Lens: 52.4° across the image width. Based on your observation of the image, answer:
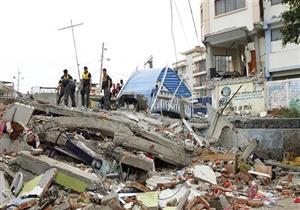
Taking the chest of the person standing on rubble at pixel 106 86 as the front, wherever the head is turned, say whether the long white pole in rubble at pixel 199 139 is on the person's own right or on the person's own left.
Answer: on the person's own left

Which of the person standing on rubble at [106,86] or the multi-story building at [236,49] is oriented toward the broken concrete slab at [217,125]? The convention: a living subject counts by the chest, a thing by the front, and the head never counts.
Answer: the multi-story building

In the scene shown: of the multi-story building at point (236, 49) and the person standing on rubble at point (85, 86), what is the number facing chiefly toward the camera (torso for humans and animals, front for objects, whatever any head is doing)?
2

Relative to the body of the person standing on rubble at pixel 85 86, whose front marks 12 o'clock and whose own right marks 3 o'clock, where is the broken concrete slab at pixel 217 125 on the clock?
The broken concrete slab is roughly at 10 o'clock from the person standing on rubble.

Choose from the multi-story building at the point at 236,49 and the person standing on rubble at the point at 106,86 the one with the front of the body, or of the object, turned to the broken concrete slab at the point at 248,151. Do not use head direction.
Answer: the multi-story building

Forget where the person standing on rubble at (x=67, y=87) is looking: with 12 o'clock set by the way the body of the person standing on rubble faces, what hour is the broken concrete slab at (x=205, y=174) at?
The broken concrete slab is roughly at 11 o'clock from the person standing on rubble.

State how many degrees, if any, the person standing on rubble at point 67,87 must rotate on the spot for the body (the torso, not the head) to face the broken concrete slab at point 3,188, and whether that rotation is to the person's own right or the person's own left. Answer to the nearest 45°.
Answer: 0° — they already face it

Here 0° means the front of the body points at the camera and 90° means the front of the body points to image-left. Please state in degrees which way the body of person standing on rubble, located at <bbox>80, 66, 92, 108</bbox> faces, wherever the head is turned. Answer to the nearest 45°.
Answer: approximately 0°

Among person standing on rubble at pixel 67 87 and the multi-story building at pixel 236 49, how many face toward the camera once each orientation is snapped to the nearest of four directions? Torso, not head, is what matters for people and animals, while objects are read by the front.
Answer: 2
